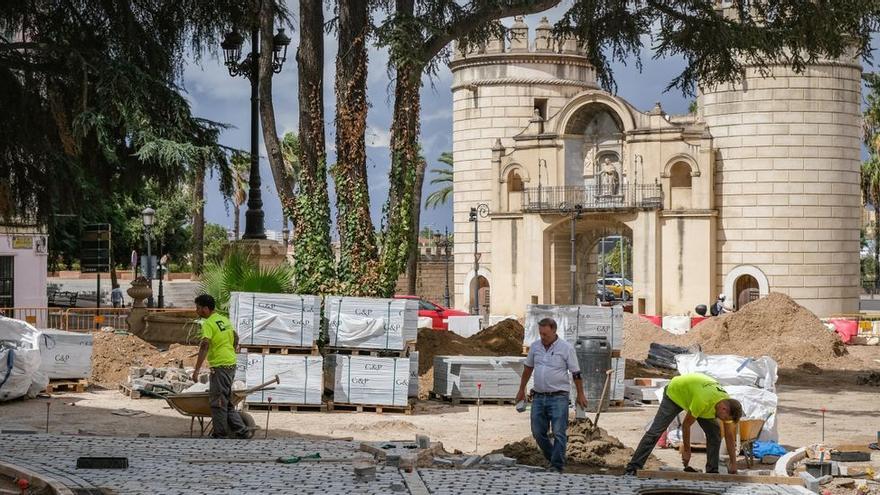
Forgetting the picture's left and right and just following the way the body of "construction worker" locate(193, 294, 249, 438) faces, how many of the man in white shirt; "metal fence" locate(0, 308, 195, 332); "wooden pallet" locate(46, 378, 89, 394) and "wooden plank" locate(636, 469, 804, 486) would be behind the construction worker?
2

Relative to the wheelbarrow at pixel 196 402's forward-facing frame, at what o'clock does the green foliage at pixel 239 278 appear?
The green foliage is roughly at 9 o'clock from the wheelbarrow.

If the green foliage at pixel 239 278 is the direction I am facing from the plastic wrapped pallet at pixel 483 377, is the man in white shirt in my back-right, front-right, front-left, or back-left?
back-left

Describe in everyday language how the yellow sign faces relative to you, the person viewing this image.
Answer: facing the viewer

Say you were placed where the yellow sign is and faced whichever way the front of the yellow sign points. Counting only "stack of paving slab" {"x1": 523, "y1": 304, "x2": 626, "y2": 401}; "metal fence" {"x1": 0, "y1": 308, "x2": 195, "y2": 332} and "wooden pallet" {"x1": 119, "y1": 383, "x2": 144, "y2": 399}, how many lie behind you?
0

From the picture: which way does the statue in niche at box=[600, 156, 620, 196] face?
toward the camera

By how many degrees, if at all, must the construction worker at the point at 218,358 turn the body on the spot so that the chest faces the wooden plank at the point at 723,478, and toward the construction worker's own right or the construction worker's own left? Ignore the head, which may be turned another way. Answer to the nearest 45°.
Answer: approximately 180°

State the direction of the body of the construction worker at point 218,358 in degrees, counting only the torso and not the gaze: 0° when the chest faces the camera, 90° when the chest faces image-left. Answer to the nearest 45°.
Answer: approximately 135°

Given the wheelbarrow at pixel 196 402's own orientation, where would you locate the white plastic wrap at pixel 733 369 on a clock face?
The white plastic wrap is roughly at 12 o'clock from the wheelbarrow.

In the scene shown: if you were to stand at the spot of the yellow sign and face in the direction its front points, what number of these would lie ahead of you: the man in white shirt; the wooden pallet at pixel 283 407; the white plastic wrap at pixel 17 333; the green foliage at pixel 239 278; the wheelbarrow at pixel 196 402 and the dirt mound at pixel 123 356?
6

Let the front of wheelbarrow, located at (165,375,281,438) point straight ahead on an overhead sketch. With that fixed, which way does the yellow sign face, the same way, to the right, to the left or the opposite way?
to the left

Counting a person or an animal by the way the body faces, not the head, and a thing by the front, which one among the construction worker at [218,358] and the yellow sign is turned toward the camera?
the yellow sign

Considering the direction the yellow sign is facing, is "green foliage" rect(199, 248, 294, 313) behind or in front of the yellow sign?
in front

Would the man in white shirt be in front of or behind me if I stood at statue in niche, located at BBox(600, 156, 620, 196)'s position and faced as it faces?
in front
